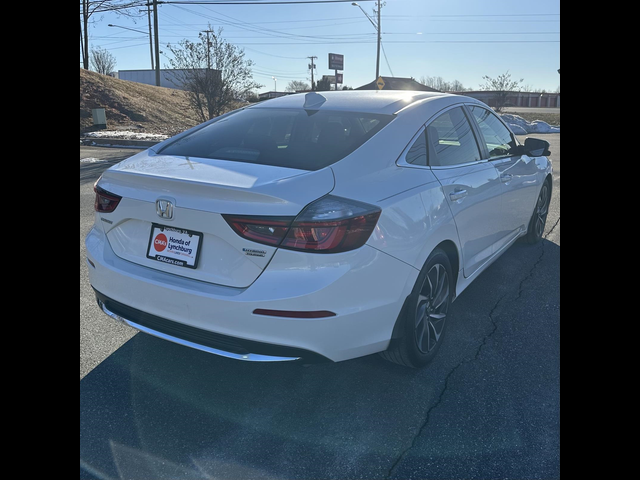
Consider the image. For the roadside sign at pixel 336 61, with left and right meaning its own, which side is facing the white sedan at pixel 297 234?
front

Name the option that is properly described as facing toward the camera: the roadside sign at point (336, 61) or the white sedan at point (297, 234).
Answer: the roadside sign

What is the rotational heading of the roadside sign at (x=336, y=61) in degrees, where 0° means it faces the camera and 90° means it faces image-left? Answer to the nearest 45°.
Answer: approximately 0°

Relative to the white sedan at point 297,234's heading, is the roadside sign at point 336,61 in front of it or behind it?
in front

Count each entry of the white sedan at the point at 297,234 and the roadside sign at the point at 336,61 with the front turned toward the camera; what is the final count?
1

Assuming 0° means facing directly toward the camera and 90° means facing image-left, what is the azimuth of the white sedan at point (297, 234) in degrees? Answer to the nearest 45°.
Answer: approximately 225°
